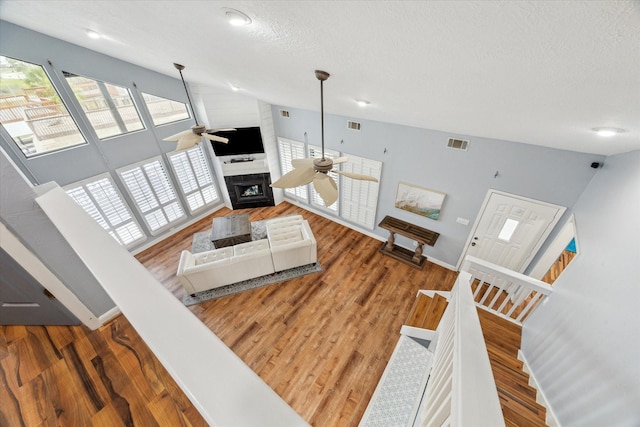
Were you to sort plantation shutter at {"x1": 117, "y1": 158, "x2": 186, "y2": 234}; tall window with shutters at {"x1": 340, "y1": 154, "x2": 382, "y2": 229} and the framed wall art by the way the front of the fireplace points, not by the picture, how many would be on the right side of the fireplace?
1

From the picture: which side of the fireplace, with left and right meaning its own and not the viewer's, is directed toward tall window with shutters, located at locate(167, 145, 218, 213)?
right

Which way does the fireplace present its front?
toward the camera

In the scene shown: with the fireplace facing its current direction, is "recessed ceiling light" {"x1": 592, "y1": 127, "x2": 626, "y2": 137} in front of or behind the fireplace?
in front

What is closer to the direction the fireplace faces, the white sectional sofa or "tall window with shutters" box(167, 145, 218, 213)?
the white sectional sofa

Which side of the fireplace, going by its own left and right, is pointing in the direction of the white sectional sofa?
front

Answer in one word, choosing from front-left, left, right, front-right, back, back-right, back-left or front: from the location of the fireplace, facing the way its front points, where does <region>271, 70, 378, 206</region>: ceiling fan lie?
front

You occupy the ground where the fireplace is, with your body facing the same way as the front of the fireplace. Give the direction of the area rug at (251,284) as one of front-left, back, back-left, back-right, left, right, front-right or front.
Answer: front

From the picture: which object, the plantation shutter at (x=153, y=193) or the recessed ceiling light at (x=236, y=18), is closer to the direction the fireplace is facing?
the recessed ceiling light

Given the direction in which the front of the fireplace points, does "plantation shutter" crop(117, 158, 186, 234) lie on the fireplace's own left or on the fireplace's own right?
on the fireplace's own right

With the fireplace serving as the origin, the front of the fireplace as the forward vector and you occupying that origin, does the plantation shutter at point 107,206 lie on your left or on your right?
on your right

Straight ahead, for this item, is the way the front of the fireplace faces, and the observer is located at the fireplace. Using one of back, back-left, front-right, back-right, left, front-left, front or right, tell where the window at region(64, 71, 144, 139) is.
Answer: right

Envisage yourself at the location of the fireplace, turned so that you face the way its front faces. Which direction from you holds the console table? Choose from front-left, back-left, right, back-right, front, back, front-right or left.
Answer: front-left
